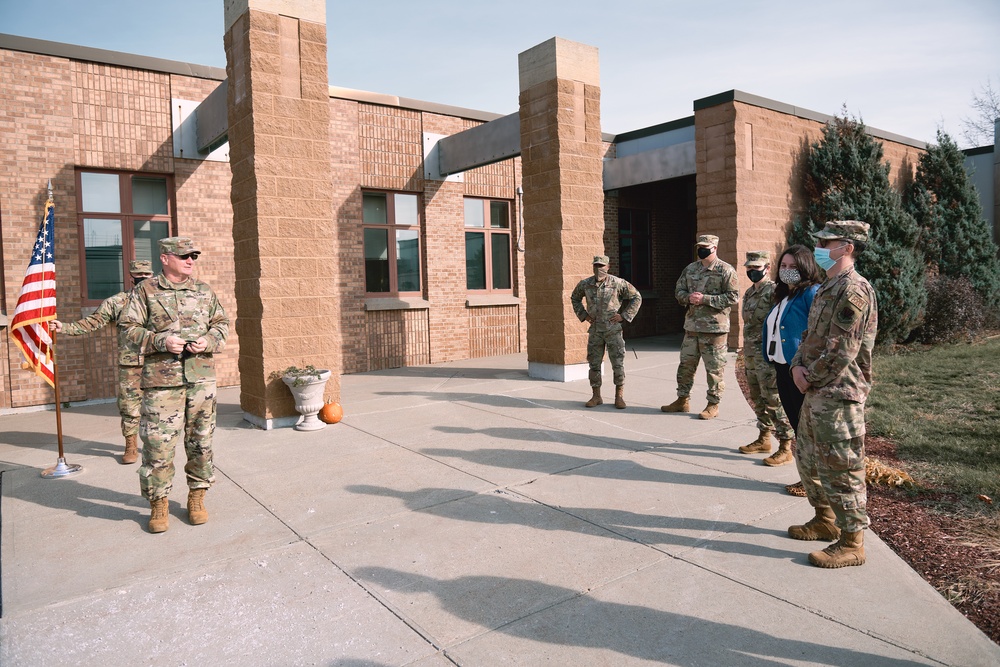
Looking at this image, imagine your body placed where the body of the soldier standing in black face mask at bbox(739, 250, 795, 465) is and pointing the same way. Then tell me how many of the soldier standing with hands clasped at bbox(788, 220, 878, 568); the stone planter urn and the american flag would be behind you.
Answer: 0

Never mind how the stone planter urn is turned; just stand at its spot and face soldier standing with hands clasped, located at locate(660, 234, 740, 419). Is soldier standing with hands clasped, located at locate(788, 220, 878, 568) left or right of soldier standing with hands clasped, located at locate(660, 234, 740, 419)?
right

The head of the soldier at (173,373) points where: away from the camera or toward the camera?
toward the camera

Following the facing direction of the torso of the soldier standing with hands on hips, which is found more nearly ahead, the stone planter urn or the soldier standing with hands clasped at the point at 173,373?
the soldier standing with hands clasped

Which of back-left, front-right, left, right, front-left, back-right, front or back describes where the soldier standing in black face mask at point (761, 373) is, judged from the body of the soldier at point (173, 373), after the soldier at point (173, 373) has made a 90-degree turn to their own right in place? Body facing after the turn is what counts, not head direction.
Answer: back

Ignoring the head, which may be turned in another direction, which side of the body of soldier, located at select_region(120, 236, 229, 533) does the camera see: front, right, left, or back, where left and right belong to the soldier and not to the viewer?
front

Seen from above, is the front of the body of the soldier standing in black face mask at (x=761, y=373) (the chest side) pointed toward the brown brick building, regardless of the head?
no

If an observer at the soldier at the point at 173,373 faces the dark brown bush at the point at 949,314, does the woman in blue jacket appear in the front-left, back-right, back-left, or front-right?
front-right

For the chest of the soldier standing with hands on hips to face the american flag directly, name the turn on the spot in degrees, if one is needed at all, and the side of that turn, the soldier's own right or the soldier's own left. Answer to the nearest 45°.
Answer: approximately 45° to the soldier's own right

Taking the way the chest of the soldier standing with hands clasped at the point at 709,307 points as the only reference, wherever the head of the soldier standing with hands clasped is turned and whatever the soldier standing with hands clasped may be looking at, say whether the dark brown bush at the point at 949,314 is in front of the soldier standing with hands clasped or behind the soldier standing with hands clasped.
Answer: behind

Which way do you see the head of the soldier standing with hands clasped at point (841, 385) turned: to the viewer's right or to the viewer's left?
to the viewer's left

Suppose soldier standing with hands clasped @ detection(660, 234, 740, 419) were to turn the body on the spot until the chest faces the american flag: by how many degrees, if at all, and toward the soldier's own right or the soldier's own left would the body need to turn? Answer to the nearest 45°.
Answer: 0° — they already face it

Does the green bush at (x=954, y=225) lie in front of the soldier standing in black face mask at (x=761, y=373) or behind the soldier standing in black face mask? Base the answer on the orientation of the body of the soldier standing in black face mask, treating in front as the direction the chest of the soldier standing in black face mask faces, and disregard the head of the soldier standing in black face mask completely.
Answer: behind

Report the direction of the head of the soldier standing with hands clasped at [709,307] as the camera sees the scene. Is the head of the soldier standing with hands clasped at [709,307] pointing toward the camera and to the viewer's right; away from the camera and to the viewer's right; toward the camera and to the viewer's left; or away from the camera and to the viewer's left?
toward the camera and to the viewer's left

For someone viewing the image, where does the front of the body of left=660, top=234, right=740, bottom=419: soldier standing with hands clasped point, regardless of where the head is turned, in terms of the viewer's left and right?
facing the viewer and to the left of the viewer

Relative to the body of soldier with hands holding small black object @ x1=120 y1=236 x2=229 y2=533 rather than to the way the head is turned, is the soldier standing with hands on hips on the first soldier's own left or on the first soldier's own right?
on the first soldier's own left

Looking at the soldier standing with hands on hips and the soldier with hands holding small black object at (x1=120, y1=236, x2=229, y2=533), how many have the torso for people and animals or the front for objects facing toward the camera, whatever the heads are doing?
2

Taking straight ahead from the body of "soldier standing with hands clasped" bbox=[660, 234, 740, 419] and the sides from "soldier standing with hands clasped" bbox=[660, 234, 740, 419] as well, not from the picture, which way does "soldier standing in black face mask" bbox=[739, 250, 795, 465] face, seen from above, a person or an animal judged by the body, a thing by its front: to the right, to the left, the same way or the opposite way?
the same way
